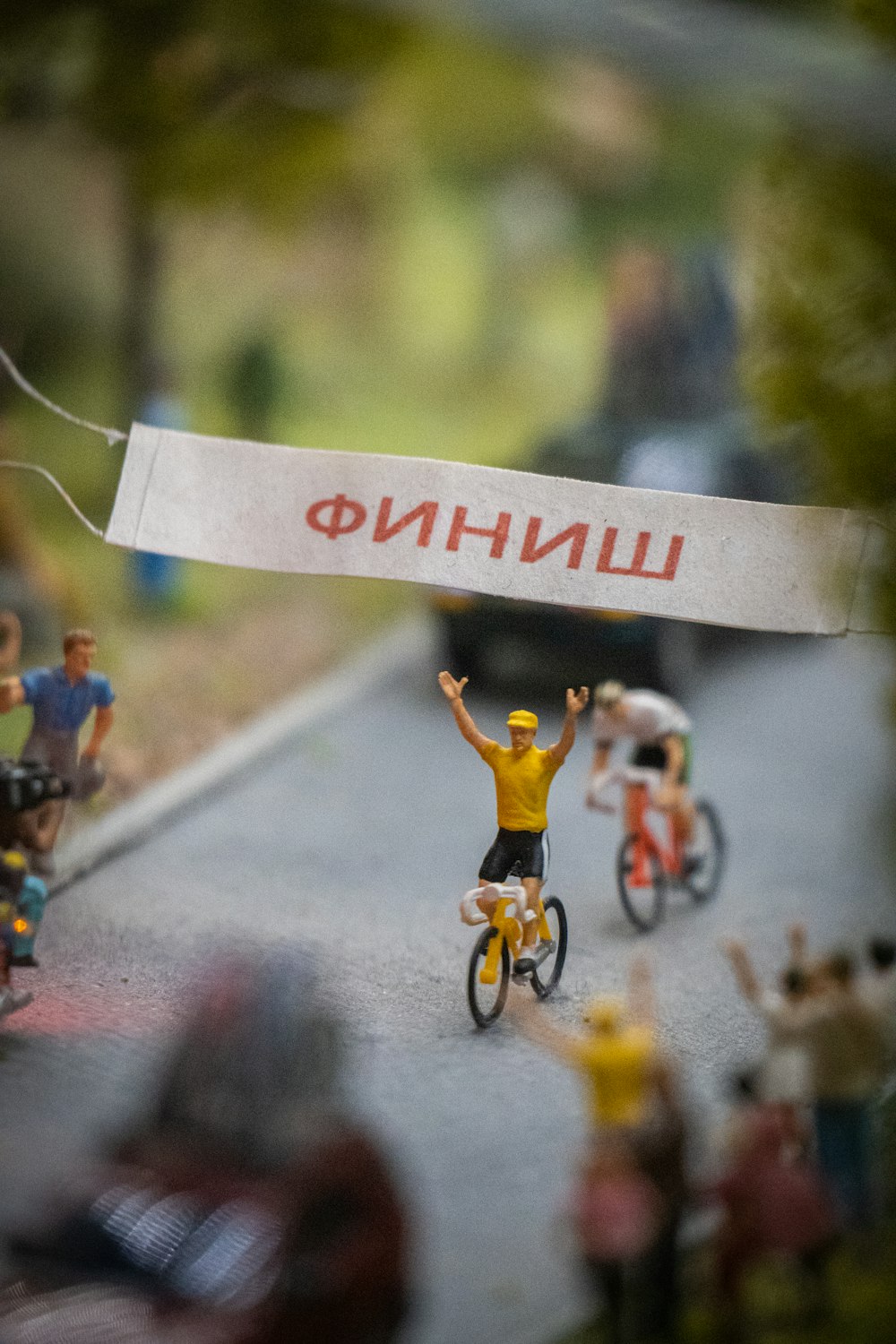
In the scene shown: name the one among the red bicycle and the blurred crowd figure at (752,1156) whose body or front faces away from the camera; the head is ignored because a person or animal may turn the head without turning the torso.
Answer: the blurred crowd figure

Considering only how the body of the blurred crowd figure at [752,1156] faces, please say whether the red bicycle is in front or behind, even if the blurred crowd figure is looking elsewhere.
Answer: in front

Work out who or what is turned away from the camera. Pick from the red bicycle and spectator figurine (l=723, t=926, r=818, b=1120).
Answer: the spectator figurine

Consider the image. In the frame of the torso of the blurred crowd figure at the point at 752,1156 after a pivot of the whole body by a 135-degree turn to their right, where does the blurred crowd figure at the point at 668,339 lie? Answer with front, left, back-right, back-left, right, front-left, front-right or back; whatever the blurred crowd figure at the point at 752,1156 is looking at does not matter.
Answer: back-left

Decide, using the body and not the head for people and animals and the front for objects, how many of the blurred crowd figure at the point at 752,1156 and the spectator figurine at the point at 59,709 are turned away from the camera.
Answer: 1

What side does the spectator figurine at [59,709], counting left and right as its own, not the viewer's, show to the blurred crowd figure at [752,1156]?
front

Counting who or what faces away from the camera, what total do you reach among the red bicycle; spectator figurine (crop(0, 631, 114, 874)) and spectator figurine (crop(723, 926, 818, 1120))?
1

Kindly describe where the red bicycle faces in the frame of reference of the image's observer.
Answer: facing the viewer and to the left of the viewer

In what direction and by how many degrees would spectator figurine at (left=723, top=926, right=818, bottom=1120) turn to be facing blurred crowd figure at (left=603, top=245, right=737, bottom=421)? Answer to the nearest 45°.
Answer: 0° — it already faces them

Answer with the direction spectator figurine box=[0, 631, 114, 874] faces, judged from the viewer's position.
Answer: facing the viewer and to the right of the viewer

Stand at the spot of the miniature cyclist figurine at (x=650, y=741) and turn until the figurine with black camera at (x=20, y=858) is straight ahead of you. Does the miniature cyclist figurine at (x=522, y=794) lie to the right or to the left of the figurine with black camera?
left

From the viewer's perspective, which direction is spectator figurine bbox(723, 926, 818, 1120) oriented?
away from the camera

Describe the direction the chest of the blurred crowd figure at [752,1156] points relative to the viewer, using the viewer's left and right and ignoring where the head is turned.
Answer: facing away from the viewer

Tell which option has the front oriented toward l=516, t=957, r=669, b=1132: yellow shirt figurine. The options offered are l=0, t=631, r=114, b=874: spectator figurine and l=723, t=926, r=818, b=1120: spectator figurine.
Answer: l=0, t=631, r=114, b=874: spectator figurine

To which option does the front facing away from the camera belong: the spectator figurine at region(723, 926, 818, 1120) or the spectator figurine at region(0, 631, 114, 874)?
the spectator figurine at region(723, 926, 818, 1120)

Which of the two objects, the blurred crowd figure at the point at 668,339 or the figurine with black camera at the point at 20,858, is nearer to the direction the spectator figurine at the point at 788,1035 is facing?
the blurred crowd figure
